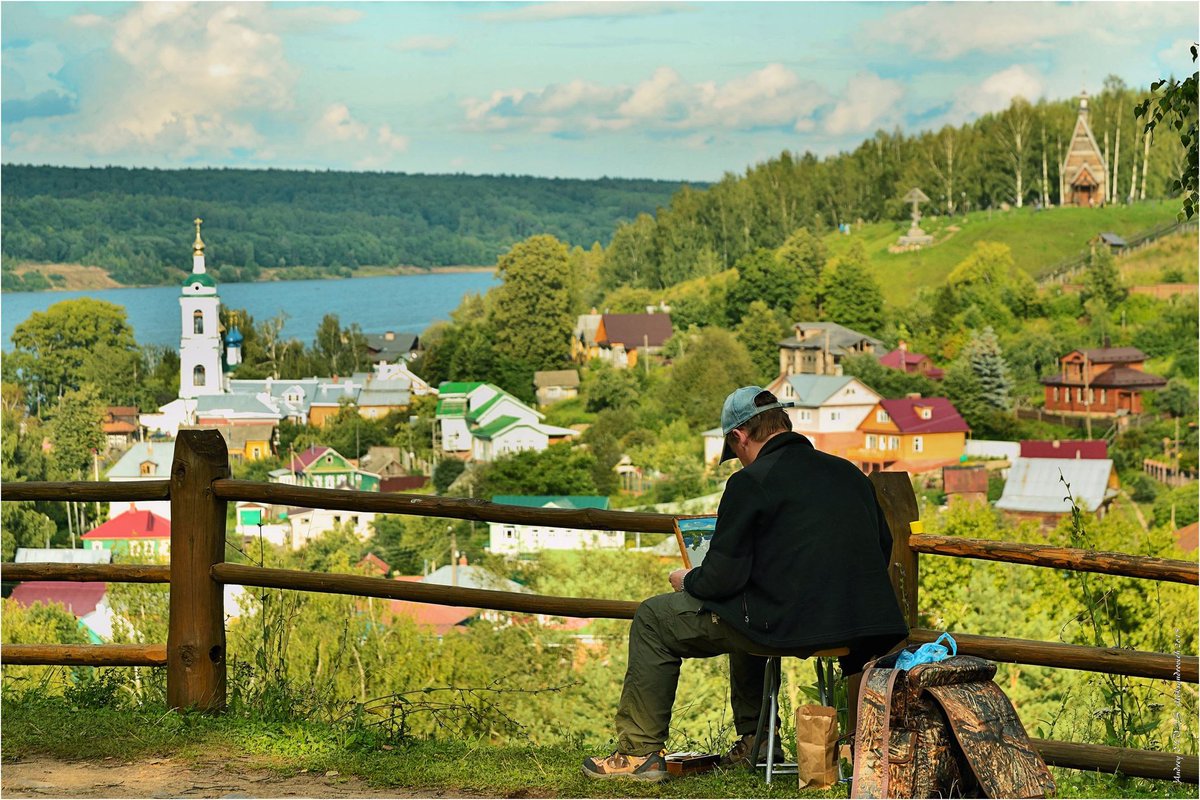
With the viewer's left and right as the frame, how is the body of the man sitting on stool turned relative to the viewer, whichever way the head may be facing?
facing away from the viewer and to the left of the viewer

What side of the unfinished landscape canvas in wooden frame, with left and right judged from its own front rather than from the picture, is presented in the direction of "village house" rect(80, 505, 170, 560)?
back

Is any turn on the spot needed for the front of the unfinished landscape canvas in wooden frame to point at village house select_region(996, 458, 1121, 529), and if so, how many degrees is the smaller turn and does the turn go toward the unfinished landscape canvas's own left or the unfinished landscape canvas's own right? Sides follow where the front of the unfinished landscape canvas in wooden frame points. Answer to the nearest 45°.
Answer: approximately 135° to the unfinished landscape canvas's own left

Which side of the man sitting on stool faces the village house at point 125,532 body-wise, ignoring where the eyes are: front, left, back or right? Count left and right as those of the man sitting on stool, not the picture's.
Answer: front

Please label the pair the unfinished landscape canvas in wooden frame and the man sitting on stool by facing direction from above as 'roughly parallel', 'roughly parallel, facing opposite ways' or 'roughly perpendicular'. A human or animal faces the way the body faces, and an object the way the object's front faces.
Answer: roughly parallel, facing opposite ways

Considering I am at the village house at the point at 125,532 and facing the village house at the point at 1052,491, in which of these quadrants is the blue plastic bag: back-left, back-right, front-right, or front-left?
front-right

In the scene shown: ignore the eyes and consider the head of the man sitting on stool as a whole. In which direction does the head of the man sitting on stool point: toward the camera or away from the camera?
away from the camera

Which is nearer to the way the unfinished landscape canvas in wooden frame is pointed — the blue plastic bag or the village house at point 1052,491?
the blue plastic bag

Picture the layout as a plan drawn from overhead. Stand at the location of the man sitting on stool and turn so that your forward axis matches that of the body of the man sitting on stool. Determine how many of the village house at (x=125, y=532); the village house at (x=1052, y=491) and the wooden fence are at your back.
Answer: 0

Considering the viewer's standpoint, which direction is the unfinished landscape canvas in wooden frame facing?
facing the viewer and to the right of the viewer
